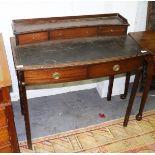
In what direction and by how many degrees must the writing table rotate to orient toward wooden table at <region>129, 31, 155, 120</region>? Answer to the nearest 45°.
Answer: approximately 135° to its left

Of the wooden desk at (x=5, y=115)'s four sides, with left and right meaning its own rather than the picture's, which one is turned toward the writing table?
left

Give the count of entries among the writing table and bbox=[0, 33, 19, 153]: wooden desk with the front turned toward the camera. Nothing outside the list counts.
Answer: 2

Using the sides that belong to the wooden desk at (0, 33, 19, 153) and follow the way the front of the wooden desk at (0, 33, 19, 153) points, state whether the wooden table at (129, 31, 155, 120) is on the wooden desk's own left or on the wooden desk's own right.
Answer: on the wooden desk's own left

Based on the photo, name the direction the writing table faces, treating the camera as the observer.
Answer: facing the viewer

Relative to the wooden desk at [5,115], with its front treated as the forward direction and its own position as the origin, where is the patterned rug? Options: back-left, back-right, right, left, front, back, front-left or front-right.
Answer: left
